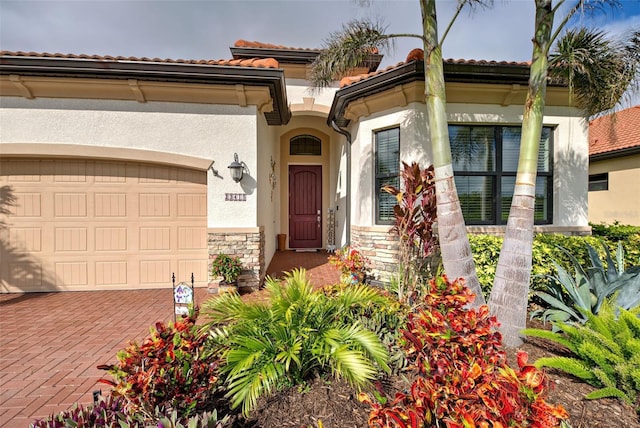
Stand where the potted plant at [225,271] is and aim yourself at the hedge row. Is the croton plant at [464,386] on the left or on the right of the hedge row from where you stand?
right

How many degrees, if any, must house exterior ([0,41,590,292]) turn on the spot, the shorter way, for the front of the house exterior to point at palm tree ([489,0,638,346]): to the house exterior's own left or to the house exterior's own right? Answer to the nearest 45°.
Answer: approximately 45° to the house exterior's own left

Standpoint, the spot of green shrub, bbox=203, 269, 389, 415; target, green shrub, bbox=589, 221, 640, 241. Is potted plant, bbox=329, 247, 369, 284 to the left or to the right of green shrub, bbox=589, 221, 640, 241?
left

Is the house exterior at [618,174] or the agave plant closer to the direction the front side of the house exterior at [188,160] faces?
the agave plant

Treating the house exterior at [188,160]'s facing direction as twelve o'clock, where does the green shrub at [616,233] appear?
The green shrub is roughly at 9 o'clock from the house exterior.

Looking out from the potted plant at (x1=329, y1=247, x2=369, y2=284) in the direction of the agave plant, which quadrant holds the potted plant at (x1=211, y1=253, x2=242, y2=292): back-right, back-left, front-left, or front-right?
back-right

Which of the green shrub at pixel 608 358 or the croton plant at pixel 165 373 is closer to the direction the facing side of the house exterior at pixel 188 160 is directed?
the croton plant

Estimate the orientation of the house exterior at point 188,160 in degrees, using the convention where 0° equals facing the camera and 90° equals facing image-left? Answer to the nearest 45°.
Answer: approximately 0°

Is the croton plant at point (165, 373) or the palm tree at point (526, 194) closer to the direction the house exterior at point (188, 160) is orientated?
the croton plant

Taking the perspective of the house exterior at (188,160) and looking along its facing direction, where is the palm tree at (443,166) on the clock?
The palm tree is roughly at 10 o'clock from the house exterior.

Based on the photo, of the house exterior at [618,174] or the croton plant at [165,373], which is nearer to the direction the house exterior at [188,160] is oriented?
the croton plant
